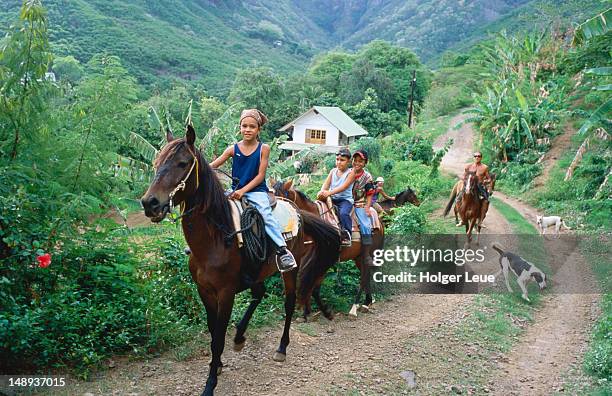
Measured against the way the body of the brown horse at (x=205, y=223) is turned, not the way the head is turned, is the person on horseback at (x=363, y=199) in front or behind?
behind

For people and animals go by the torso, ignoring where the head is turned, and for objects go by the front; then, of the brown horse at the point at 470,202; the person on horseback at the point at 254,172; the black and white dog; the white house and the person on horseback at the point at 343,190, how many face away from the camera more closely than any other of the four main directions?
0

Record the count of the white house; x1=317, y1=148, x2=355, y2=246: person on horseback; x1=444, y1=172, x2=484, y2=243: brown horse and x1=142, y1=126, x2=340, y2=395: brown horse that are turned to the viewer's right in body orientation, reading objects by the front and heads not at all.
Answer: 0

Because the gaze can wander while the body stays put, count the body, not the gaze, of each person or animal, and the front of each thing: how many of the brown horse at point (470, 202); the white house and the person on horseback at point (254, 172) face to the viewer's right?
0

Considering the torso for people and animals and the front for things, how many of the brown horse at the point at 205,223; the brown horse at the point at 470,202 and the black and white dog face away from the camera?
0

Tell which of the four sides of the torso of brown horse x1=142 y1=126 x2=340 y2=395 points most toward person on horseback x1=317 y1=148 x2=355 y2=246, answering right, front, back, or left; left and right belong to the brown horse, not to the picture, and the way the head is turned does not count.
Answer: back

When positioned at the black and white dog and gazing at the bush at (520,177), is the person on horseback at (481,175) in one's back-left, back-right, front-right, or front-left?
front-left

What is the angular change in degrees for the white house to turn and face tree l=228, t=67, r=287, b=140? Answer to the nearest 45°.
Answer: approximately 90° to its right

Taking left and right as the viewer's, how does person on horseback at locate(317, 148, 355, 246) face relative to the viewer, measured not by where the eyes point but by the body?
facing the viewer and to the left of the viewer

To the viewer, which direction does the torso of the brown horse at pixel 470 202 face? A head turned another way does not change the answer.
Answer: toward the camera

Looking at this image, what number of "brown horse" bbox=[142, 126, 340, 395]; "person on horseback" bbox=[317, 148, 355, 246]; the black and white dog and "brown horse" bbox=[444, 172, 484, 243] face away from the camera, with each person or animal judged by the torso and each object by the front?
0

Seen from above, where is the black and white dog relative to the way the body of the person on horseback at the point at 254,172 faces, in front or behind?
behind

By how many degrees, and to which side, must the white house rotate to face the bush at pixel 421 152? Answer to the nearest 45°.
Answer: approximately 45° to its left
